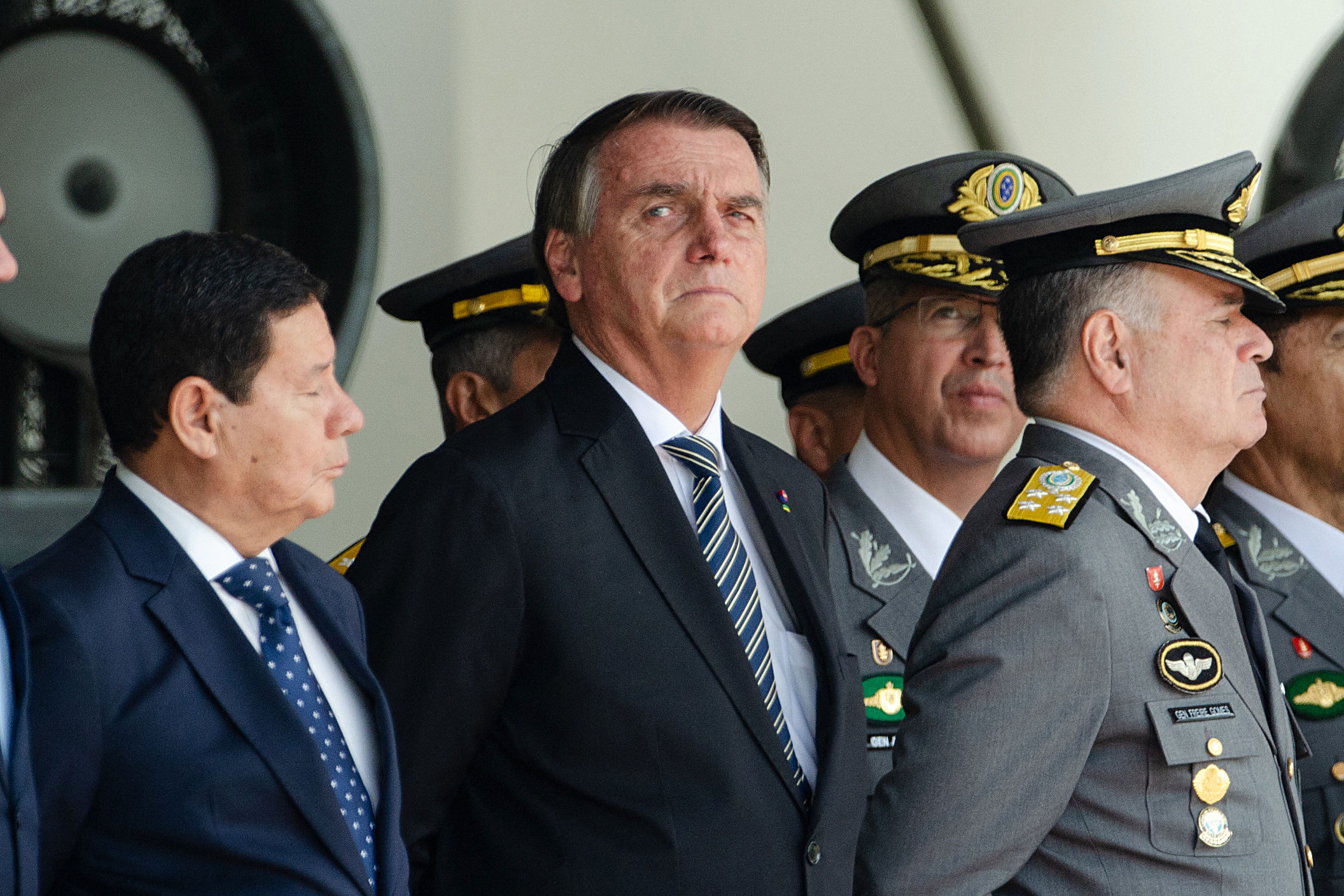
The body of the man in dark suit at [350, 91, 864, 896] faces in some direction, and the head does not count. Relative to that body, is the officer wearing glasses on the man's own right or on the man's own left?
on the man's own left

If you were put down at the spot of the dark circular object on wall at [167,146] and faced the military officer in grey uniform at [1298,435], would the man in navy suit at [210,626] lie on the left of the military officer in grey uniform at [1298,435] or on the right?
right

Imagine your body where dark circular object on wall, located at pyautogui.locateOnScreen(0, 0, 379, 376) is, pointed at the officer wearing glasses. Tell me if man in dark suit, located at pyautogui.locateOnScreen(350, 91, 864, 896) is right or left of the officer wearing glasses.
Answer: right

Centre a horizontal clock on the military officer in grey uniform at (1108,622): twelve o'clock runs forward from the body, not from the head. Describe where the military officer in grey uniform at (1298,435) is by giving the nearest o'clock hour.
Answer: the military officer in grey uniform at (1298,435) is roughly at 10 o'clock from the military officer in grey uniform at (1108,622).

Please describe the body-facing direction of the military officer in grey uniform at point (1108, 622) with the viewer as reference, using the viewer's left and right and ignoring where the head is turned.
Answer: facing to the right of the viewer

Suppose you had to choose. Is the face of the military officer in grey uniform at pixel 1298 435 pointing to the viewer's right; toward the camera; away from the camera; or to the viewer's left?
to the viewer's right

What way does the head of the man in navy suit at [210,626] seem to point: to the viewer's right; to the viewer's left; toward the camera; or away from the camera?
to the viewer's right

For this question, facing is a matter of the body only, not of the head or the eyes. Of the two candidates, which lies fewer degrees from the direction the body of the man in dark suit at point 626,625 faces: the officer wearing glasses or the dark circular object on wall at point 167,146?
the officer wearing glasses

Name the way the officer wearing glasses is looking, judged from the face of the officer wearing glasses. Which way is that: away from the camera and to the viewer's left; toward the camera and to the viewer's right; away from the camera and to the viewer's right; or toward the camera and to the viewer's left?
toward the camera and to the viewer's right

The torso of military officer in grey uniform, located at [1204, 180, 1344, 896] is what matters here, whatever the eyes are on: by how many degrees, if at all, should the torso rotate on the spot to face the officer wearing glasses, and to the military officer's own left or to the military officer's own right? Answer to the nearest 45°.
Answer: approximately 135° to the military officer's own right

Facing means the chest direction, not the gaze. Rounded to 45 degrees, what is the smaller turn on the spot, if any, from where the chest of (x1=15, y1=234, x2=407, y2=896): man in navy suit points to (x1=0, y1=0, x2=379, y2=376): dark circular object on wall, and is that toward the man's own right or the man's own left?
approximately 135° to the man's own left

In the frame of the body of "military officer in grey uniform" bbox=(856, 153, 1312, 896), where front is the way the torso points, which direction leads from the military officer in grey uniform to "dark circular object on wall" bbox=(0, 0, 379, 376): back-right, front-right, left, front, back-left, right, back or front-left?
back-left
